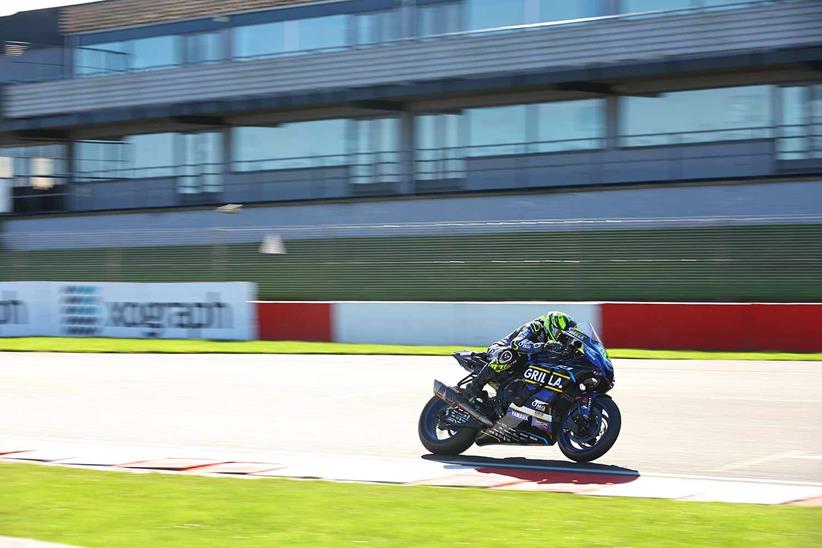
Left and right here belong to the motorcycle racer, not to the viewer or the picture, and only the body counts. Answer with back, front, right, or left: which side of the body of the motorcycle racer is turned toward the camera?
right

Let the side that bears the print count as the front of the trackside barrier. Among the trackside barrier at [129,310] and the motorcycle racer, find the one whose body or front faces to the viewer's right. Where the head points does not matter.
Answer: the motorcycle racer

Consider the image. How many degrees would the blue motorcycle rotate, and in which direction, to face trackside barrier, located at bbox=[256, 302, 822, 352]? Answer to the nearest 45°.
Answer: approximately 90° to its left

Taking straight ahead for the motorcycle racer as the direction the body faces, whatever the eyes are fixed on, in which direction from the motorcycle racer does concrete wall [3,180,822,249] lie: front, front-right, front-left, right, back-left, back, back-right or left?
left

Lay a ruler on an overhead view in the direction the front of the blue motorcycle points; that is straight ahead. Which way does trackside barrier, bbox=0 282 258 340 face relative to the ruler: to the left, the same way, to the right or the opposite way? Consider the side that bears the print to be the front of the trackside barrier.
to the right

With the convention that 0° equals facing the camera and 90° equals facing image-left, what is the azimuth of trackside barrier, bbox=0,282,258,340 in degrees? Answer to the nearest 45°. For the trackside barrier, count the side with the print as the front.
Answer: approximately 0°

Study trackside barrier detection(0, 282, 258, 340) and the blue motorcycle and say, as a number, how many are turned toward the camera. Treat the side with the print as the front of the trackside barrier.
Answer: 1

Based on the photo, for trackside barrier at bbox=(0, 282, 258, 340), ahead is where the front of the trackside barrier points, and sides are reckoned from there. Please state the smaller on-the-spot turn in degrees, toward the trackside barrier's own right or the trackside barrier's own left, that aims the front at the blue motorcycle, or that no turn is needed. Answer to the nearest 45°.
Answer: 0° — it already faces it

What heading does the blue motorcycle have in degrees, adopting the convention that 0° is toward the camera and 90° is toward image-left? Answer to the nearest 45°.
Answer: approximately 270°

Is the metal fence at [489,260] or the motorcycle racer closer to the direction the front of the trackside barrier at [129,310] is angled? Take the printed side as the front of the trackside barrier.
the motorcycle racer
